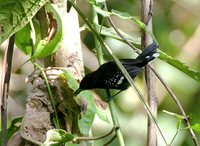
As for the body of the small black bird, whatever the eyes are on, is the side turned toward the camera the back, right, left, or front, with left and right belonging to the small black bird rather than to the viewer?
left
